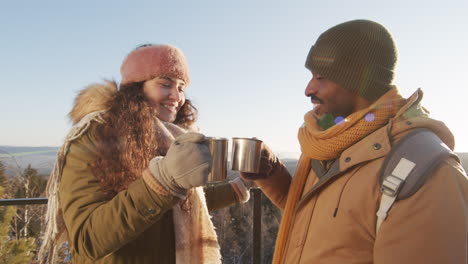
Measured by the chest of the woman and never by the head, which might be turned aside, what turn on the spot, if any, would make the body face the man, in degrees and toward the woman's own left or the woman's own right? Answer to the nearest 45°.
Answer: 0° — they already face them

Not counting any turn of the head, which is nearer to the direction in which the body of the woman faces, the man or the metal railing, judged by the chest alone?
the man

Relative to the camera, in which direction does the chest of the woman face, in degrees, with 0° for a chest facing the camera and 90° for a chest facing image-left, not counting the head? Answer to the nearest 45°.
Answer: approximately 315°
